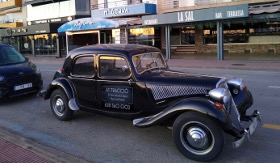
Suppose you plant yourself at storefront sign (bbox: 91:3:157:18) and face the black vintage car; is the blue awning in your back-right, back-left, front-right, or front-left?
back-right

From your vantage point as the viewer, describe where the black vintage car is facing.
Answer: facing the viewer and to the right of the viewer

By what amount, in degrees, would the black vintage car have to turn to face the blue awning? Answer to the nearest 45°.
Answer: approximately 135° to its left

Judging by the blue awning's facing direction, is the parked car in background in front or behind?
in front

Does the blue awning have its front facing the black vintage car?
yes

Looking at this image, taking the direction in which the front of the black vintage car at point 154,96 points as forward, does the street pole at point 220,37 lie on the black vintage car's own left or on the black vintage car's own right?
on the black vintage car's own left

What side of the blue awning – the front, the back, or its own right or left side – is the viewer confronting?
front

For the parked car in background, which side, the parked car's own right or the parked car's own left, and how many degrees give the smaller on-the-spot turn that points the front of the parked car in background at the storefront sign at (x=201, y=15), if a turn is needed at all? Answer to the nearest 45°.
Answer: approximately 90° to the parked car's own left

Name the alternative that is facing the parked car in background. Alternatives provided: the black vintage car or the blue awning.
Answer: the blue awning

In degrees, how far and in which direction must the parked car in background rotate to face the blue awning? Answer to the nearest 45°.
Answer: approximately 135° to its left
